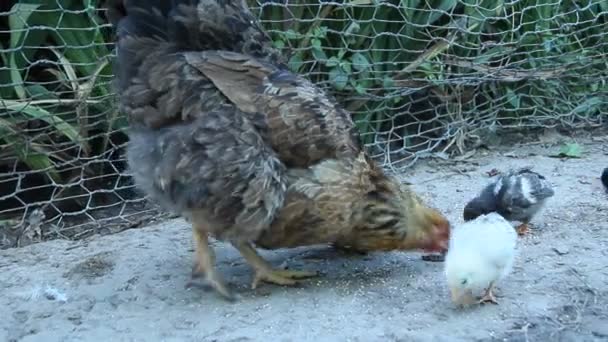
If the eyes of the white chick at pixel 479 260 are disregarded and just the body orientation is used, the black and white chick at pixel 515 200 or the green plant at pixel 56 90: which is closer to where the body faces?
the green plant

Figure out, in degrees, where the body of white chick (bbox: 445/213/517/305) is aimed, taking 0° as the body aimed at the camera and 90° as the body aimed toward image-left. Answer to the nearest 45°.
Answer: approximately 45°

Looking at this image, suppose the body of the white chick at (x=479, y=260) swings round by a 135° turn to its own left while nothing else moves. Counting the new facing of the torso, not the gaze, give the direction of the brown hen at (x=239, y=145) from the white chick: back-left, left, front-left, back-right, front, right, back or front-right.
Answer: back

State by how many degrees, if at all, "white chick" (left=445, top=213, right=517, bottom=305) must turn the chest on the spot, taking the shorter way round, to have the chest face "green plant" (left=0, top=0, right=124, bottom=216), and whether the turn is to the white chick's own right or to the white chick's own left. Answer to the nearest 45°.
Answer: approximately 45° to the white chick's own right

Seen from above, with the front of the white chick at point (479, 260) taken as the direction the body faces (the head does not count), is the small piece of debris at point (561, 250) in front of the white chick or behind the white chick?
behind

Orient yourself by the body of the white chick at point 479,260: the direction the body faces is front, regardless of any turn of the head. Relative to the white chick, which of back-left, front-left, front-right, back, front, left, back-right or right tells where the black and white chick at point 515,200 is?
back-right

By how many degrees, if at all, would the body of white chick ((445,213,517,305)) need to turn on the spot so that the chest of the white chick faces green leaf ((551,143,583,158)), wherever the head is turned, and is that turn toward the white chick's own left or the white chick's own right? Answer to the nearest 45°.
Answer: approximately 135° to the white chick's own right

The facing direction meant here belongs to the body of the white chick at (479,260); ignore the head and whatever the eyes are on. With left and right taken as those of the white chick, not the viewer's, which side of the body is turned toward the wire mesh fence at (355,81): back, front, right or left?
right
